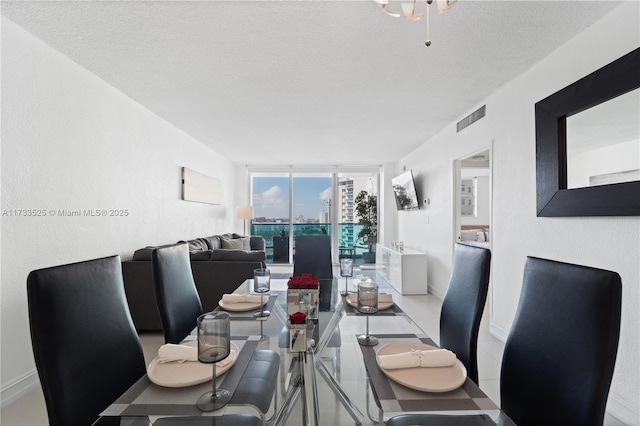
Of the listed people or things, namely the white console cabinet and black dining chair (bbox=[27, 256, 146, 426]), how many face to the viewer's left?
1

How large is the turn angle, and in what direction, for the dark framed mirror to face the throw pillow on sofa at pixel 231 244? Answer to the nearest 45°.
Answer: approximately 45° to its right

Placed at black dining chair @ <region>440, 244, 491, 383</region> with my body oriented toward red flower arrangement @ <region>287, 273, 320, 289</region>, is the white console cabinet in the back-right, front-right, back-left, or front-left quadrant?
back-right

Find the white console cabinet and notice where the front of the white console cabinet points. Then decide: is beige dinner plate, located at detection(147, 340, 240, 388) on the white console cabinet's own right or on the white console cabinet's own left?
on the white console cabinet's own left

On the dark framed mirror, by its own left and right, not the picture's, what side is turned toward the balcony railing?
right

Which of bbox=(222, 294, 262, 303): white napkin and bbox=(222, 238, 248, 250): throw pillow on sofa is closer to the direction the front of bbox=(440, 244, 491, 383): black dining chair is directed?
the white napkin

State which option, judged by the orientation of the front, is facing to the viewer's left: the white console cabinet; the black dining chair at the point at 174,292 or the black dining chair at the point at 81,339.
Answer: the white console cabinet

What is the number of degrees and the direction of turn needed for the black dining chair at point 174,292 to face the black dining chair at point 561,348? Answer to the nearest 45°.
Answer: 0° — it already faces it

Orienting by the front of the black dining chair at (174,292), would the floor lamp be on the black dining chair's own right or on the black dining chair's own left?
on the black dining chair's own left

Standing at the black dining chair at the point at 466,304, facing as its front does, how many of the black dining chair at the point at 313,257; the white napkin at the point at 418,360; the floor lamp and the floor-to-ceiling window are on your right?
3

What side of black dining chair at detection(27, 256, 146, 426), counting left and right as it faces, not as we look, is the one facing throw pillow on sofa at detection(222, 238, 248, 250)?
left

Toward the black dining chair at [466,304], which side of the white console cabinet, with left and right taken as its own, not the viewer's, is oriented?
left

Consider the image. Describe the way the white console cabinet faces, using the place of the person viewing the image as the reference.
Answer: facing to the left of the viewer

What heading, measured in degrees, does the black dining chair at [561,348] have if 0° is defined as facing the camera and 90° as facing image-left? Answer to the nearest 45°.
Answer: approximately 45°

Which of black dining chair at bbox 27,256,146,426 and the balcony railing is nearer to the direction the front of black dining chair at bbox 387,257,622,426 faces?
the black dining chair

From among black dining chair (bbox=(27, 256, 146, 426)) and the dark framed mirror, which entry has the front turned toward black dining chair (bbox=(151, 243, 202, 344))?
the dark framed mirror

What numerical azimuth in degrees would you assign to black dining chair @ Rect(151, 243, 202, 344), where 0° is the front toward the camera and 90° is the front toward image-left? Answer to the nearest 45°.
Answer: approximately 315°
